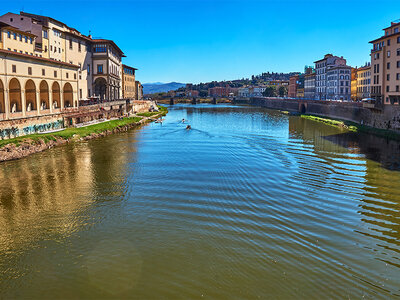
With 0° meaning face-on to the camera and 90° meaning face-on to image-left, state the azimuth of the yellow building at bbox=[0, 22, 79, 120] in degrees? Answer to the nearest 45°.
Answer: approximately 315°
